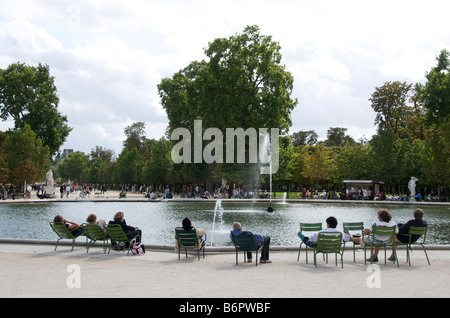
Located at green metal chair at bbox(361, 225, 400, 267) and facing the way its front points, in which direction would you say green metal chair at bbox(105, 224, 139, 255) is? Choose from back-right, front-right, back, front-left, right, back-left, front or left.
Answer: front-left

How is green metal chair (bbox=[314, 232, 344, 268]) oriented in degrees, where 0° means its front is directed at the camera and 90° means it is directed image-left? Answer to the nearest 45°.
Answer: approximately 180°

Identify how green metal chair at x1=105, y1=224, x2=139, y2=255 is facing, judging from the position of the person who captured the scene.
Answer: facing away from the viewer and to the right of the viewer

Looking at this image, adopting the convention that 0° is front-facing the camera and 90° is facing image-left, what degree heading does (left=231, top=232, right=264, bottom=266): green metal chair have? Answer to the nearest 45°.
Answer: approximately 225°

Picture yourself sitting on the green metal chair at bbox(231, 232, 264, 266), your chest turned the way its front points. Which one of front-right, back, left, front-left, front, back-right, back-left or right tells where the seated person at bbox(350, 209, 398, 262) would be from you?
front-right

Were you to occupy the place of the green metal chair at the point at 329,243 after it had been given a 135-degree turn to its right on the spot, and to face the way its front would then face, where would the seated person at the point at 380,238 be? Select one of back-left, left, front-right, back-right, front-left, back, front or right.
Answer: left

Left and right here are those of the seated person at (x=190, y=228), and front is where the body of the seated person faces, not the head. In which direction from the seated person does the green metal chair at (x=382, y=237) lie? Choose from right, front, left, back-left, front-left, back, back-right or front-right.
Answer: right

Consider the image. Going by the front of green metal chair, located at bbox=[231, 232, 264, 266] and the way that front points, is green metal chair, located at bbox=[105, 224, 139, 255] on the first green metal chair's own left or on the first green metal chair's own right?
on the first green metal chair's own left

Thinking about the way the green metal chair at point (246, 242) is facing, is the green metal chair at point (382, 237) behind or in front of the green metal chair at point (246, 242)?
in front

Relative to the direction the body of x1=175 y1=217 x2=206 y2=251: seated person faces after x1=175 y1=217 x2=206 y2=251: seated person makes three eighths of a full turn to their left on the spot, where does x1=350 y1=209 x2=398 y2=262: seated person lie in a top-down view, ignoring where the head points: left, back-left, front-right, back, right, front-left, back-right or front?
back-left

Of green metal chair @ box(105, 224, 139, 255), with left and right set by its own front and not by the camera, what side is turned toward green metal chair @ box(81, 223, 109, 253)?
left

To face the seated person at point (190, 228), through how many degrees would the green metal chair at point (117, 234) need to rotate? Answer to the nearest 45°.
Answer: approximately 90° to its right

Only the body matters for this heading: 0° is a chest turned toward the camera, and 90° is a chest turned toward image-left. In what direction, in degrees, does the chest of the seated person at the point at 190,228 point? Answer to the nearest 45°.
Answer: approximately 180°

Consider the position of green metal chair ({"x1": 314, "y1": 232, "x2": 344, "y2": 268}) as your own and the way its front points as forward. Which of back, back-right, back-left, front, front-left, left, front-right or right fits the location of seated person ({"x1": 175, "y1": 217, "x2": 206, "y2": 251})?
left

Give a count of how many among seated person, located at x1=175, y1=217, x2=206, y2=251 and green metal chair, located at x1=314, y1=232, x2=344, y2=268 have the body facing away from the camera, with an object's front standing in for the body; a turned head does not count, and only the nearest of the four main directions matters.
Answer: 2
